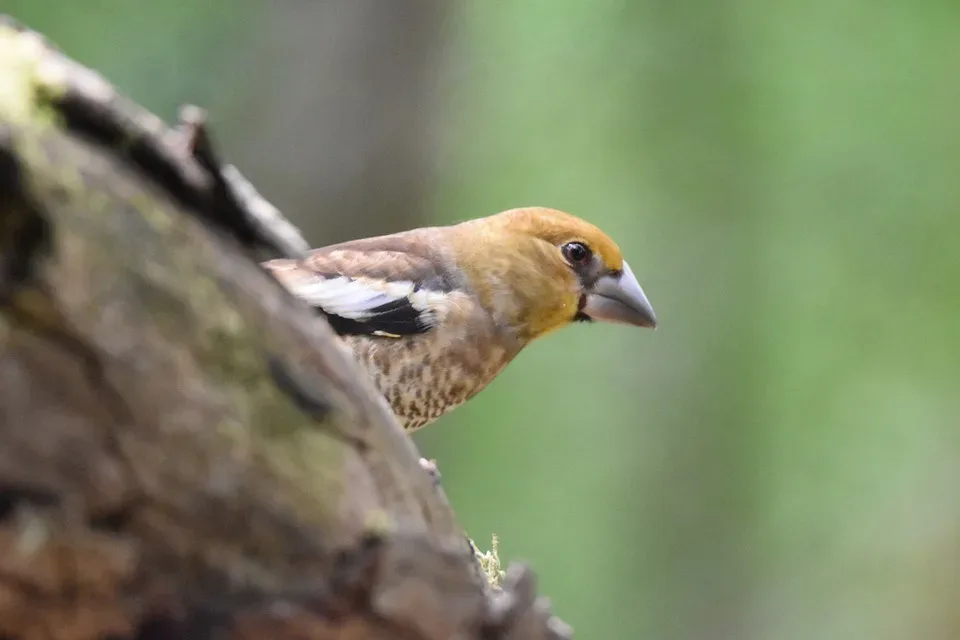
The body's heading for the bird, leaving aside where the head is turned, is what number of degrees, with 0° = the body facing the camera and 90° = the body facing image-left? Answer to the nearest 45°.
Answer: approximately 270°
